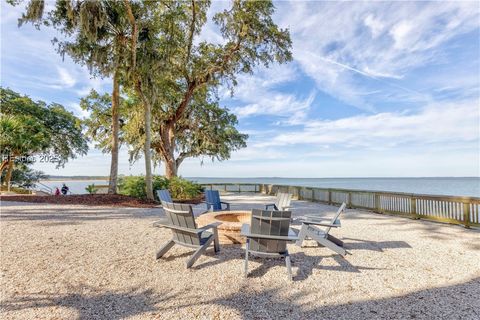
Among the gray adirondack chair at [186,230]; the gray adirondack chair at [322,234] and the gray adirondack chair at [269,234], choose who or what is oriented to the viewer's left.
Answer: the gray adirondack chair at [322,234]

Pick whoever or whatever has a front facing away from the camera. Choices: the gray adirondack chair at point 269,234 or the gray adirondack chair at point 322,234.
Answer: the gray adirondack chair at point 269,234

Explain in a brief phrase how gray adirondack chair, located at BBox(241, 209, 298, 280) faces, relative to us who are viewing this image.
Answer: facing away from the viewer

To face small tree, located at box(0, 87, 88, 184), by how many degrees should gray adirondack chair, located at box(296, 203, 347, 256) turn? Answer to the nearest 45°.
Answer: approximately 45° to its right

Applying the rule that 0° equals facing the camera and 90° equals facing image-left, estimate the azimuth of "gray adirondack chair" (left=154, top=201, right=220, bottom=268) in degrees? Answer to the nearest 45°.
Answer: approximately 225°

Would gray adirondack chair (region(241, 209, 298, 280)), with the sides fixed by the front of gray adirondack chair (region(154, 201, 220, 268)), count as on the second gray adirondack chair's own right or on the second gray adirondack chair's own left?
on the second gray adirondack chair's own right

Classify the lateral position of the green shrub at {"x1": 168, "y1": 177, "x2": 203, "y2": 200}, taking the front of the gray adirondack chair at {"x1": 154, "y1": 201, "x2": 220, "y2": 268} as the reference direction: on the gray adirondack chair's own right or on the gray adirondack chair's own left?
on the gray adirondack chair's own left

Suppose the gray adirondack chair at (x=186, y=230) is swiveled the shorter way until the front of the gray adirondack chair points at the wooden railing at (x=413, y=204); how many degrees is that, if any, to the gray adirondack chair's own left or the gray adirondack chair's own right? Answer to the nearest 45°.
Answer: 0° — it already faces it

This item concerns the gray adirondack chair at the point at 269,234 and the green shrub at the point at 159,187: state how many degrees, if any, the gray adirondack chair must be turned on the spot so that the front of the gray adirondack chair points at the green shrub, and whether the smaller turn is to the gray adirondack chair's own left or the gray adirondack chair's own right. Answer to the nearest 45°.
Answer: approximately 45° to the gray adirondack chair's own left

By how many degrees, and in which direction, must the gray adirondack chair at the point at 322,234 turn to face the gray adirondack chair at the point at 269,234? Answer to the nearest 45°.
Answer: approximately 45° to its left

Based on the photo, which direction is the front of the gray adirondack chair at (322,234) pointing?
to the viewer's left

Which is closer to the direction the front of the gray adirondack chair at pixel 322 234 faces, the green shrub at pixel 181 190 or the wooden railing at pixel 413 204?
the green shrub
